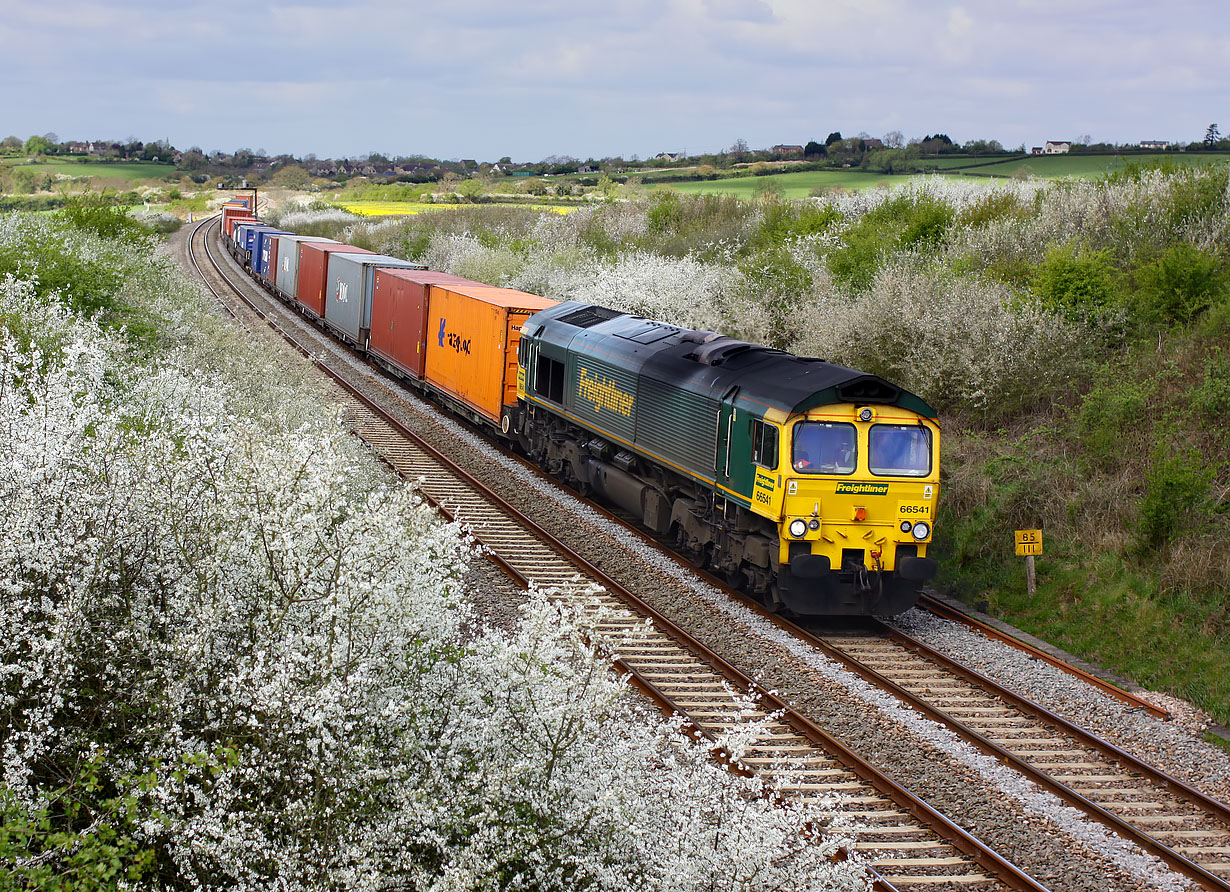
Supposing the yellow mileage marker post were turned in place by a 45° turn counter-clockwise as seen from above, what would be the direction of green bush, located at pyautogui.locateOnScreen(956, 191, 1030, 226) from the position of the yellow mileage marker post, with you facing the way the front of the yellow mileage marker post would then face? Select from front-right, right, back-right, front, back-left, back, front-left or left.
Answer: back-left

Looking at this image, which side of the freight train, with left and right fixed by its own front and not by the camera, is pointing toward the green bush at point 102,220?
back

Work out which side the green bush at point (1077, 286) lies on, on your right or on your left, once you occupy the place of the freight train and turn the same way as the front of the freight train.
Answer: on your left

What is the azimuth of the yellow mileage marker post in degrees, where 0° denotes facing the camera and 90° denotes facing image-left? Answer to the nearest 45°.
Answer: approximately 0°

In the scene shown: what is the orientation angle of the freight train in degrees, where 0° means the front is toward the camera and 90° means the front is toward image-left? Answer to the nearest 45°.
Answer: approximately 315°

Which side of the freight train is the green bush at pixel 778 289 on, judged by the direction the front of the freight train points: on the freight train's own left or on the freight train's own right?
on the freight train's own left

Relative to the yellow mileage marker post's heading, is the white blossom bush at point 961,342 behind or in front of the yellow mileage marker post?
behind

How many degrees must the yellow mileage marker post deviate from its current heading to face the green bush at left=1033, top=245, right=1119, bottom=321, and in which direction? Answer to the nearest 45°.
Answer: approximately 180°

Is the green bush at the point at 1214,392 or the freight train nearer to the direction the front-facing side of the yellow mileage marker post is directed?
the freight train

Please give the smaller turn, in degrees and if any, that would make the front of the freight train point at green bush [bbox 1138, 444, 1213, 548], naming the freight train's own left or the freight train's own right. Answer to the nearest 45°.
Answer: approximately 45° to the freight train's own left

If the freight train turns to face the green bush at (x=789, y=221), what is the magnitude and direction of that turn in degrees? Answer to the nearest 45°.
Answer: approximately 135° to its left
